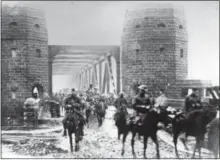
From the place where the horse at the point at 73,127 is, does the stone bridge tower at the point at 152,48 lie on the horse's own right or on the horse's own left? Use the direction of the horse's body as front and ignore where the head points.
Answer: on the horse's own left

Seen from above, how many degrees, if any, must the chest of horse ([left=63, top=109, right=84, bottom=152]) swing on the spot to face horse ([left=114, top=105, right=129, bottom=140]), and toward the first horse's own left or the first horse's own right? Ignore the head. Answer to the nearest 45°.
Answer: approximately 90° to the first horse's own left
